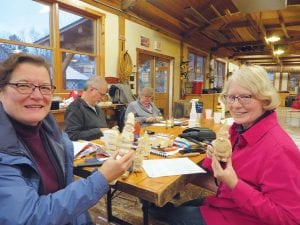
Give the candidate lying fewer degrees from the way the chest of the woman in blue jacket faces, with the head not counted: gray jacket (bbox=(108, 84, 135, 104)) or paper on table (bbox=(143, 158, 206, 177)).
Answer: the paper on table

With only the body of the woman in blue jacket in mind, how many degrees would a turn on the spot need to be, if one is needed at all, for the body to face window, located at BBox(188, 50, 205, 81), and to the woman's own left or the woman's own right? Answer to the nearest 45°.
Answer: approximately 90° to the woman's own left

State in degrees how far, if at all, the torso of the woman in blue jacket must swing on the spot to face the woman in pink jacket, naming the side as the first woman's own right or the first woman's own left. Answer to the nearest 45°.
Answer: approximately 45° to the first woman's own left

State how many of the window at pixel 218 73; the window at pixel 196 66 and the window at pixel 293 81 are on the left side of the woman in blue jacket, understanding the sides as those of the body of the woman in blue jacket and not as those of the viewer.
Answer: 3

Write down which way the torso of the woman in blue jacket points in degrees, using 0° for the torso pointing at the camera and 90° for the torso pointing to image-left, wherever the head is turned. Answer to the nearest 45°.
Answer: approximately 315°

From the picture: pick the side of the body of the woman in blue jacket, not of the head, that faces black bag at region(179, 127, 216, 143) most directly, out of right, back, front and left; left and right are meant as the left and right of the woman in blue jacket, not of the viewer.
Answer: left

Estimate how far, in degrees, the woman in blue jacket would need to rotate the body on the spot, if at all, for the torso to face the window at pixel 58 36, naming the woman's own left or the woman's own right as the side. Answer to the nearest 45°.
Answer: approximately 135° to the woman's own left

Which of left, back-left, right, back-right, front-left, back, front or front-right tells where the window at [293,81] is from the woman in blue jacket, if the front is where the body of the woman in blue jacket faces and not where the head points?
left

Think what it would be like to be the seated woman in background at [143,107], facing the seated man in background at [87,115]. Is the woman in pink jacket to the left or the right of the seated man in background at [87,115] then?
left

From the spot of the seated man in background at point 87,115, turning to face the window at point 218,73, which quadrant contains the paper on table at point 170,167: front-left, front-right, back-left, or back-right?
back-right

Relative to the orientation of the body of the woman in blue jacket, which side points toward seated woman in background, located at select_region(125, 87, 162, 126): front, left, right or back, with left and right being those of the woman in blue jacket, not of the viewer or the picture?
left

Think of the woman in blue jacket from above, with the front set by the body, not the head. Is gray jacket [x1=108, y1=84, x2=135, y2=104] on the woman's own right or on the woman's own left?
on the woman's own left

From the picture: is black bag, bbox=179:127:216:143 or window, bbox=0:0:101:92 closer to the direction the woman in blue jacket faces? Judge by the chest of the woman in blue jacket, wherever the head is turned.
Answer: the black bag

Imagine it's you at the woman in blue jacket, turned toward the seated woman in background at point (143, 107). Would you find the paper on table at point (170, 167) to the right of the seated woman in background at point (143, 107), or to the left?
right

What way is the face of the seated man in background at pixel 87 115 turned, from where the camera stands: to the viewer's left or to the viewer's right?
to the viewer's right
